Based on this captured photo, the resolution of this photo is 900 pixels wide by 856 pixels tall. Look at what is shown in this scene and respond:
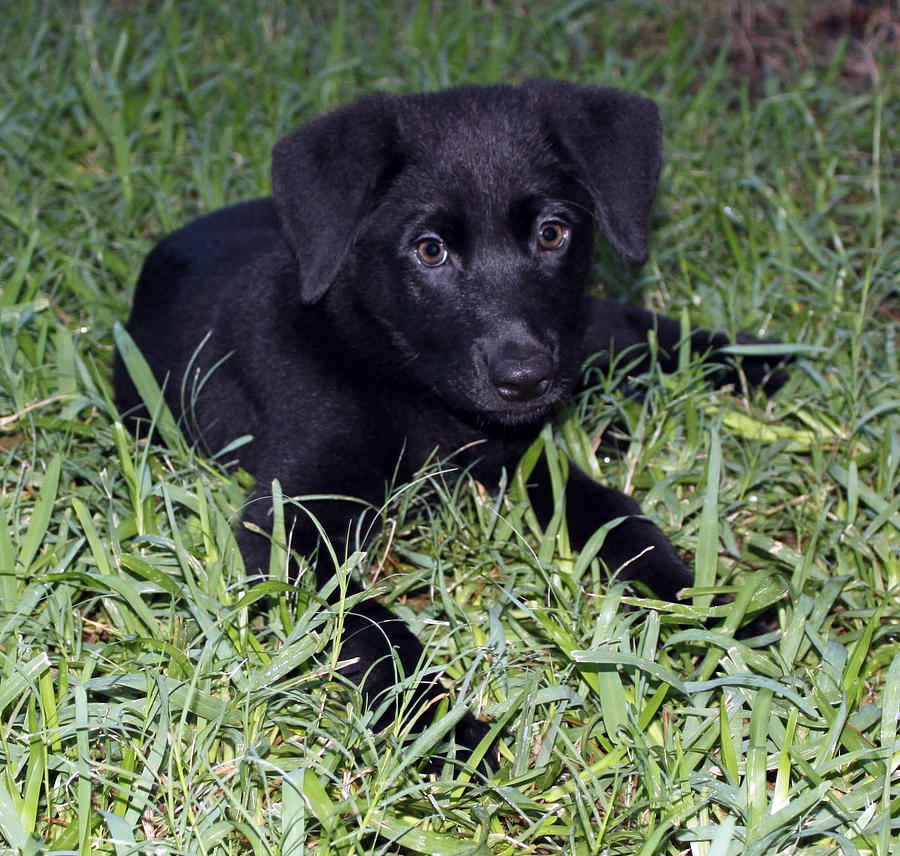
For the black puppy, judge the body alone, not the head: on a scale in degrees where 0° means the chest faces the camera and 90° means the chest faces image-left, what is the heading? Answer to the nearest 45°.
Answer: approximately 315°
